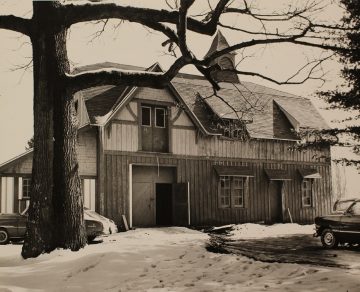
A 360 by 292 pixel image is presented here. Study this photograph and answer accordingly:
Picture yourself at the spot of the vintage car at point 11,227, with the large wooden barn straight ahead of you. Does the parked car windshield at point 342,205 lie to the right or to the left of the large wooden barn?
right

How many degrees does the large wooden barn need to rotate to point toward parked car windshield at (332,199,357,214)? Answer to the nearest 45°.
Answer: approximately 45° to its left

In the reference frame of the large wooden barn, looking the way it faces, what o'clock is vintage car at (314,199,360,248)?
The vintage car is roughly at 11 o'clock from the large wooden barn.

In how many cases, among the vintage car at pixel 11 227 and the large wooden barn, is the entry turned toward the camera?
1

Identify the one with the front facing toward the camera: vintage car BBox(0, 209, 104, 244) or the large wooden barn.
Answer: the large wooden barn

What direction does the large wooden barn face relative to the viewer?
toward the camera

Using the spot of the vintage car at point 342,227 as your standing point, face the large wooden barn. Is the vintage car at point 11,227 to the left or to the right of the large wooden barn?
left

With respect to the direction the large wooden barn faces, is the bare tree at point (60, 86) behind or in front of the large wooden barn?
in front

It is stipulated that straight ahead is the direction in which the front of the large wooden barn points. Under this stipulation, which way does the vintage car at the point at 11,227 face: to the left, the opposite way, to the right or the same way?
to the right

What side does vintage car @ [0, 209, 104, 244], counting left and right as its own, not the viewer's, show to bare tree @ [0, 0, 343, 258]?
left
